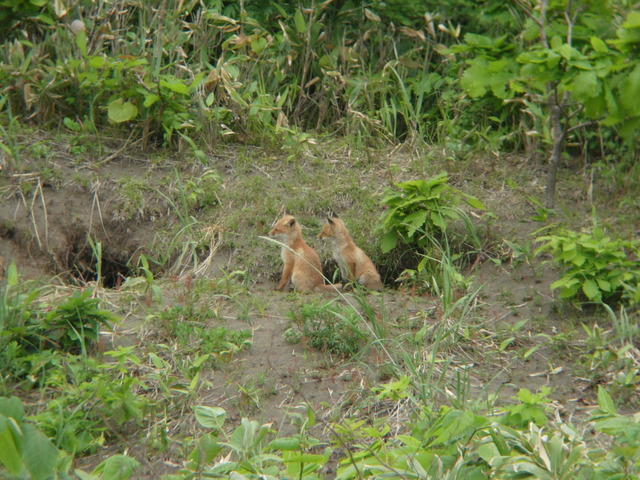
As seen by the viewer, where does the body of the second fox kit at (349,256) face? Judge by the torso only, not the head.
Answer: to the viewer's left

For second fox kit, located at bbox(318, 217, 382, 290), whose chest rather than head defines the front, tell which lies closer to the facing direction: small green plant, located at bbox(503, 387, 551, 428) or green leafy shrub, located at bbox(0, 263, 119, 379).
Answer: the green leafy shrub

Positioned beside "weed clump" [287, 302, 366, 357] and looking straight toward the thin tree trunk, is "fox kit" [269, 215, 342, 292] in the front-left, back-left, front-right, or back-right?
front-left

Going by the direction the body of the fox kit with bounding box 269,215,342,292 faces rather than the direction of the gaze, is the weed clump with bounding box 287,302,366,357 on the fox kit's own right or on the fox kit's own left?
on the fox kit's own left

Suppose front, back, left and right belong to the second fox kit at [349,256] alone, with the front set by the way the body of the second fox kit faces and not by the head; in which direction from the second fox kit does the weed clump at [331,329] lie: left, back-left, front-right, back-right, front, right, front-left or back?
left

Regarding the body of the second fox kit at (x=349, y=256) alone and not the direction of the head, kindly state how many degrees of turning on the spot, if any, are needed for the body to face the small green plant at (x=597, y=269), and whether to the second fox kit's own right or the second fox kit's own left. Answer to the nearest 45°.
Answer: approximately 135° to the second fox kit's own left

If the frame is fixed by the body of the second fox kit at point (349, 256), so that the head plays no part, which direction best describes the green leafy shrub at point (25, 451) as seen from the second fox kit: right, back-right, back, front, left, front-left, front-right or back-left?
left

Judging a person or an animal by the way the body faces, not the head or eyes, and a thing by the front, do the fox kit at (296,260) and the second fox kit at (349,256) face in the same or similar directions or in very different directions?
same or similar directions

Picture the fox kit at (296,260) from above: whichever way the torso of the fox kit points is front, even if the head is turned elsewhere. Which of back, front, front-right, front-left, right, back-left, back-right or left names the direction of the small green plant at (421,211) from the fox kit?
back

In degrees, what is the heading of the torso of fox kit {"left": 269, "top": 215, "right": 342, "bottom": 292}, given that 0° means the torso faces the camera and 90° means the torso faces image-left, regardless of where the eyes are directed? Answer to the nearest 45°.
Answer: approximately 90°

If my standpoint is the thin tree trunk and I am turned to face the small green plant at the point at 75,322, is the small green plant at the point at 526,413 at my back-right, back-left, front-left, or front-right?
front-left
